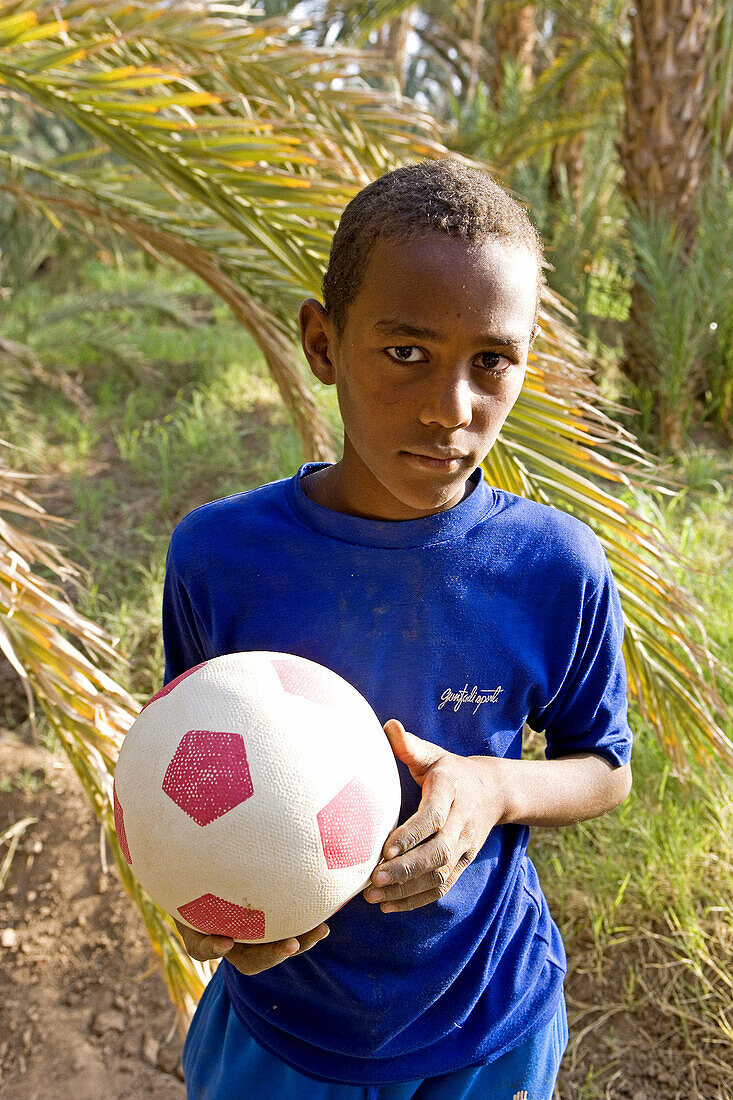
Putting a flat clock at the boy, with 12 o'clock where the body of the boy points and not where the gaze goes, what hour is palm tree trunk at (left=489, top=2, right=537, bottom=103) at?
The palm tree trunk is roughly at 6 o'clock from the boy.

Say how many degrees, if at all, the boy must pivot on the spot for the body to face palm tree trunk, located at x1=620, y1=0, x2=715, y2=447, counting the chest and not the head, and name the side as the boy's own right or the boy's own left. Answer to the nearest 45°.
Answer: approximately 180°

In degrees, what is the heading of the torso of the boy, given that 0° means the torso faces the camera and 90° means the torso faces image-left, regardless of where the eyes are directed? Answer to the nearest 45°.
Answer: approximately 0°

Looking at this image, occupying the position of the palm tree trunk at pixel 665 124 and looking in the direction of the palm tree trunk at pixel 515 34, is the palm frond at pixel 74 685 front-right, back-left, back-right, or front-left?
back-left
